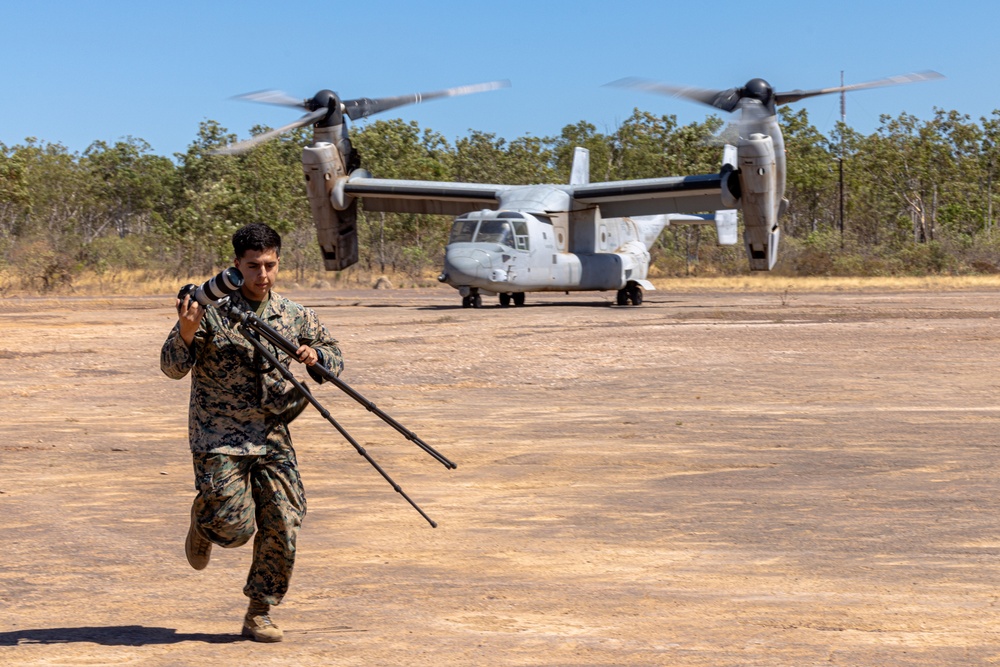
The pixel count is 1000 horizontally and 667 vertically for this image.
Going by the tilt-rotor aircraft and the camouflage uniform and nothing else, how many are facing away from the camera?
0

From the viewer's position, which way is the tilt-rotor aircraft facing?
facing the viewer and to the left of the viewer

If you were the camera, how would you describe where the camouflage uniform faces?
facing the viewer

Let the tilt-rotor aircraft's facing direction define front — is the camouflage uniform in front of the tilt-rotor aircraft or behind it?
in front

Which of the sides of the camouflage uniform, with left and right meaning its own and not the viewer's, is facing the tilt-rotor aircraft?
back
